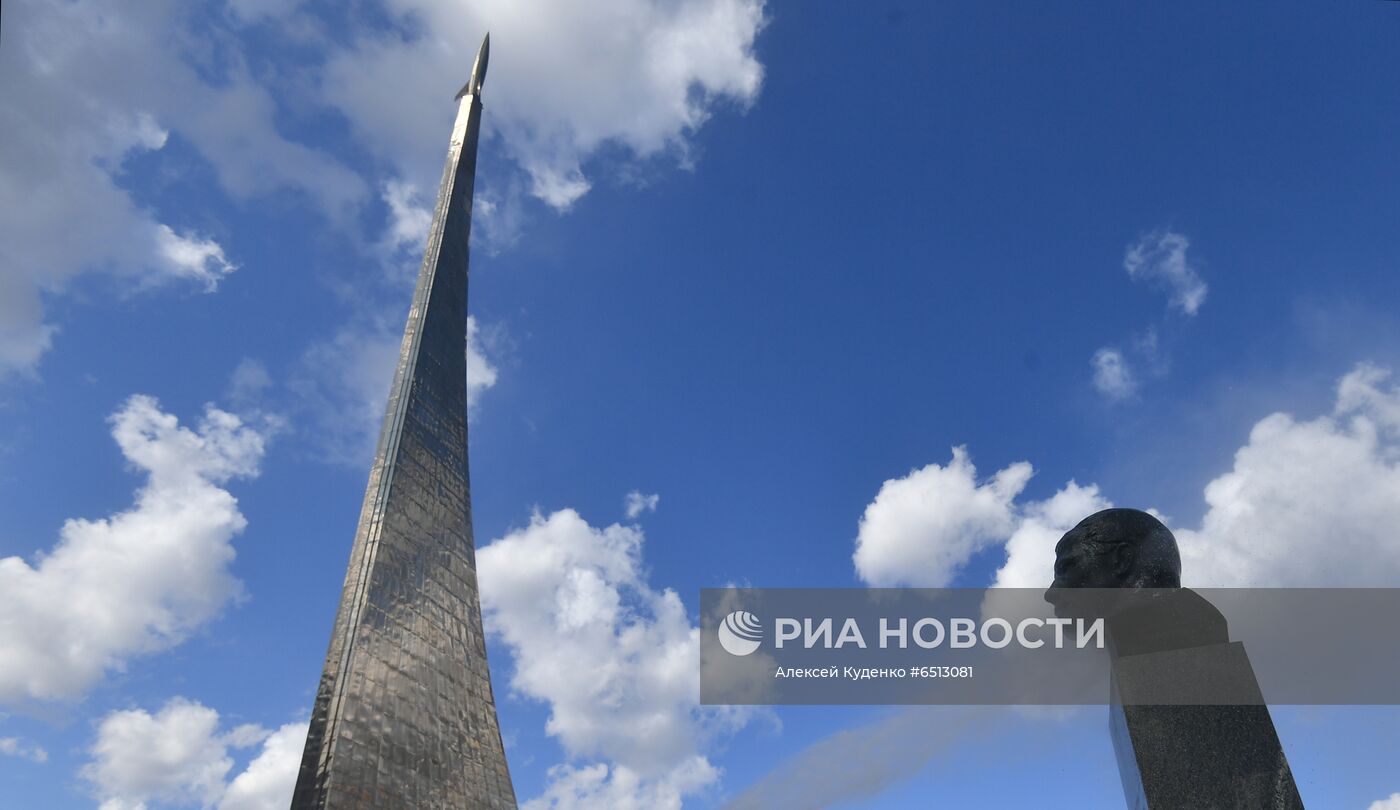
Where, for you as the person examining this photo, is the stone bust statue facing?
facing to the left of the viewer
